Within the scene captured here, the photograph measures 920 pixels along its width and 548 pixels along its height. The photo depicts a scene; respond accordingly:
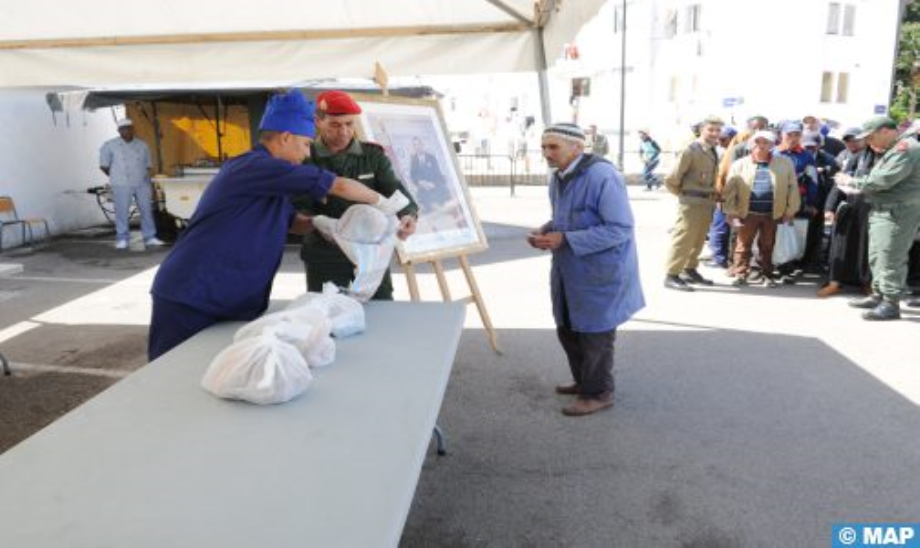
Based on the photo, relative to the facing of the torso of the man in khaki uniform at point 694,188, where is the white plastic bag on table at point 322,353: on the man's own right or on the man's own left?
on the man's own right

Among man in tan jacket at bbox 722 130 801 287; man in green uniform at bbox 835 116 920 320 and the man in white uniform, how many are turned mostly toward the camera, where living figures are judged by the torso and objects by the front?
2

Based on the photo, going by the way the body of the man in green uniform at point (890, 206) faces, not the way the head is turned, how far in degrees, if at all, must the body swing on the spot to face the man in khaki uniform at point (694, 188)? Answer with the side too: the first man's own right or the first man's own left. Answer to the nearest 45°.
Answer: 0° — they already face them

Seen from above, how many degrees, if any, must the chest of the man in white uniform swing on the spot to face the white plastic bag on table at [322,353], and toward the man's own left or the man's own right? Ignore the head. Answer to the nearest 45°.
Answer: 0° — they already face it

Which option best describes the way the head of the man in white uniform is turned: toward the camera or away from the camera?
toward the camera

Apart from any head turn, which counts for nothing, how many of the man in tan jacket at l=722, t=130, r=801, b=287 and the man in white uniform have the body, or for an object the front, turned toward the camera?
2

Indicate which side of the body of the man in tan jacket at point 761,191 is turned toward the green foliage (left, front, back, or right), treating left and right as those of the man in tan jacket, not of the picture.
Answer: back

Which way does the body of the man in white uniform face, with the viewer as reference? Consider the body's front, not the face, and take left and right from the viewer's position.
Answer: facing the viewer

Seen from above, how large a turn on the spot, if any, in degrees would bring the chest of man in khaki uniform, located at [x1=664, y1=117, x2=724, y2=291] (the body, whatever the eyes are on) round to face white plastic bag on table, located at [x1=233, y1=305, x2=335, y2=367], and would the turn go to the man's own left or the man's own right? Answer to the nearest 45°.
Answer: approximately 45° to the man's own right

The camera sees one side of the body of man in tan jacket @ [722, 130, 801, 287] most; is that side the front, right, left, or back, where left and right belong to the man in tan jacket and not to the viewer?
front

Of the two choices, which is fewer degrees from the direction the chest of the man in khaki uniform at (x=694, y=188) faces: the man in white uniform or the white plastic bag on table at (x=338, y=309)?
the white plastic bag on table

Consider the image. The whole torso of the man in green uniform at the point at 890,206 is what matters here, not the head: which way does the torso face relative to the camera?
to the viewer's left
